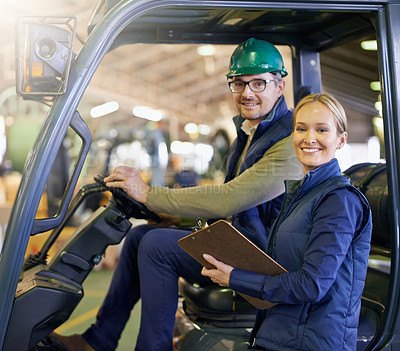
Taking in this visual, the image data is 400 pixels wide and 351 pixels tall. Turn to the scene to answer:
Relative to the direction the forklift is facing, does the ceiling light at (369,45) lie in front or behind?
behind

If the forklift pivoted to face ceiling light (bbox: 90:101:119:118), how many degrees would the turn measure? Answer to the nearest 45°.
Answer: approximately 90° to its right

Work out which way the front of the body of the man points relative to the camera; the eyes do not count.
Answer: to the viewer's left

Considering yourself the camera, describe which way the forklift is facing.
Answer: facing to the left of the viewer

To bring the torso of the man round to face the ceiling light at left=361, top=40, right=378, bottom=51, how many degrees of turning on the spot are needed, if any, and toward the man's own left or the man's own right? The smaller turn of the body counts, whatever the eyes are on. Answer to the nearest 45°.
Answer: approximately 180°

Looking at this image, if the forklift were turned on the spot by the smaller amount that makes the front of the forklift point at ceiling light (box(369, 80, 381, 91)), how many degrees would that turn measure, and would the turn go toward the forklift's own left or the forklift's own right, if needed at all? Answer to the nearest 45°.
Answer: approximately 135° to the forklift's own right
